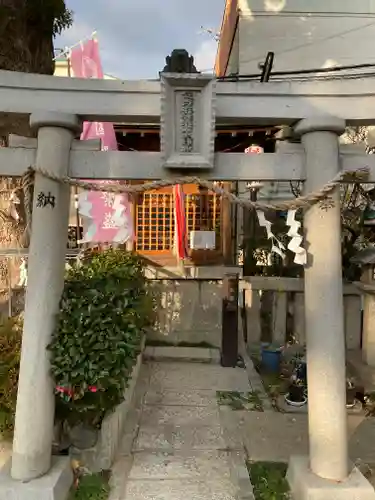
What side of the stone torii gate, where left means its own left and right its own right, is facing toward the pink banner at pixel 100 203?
back

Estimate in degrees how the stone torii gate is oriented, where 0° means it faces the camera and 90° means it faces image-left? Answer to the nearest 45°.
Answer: approximately 0°

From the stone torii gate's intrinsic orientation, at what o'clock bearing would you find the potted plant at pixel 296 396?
The potted plant is roughly at 7 o'clock from the stone torii gate.

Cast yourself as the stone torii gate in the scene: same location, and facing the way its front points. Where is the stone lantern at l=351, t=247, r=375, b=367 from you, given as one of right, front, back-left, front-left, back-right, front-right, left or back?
back-left

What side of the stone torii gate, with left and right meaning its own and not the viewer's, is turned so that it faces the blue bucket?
back
